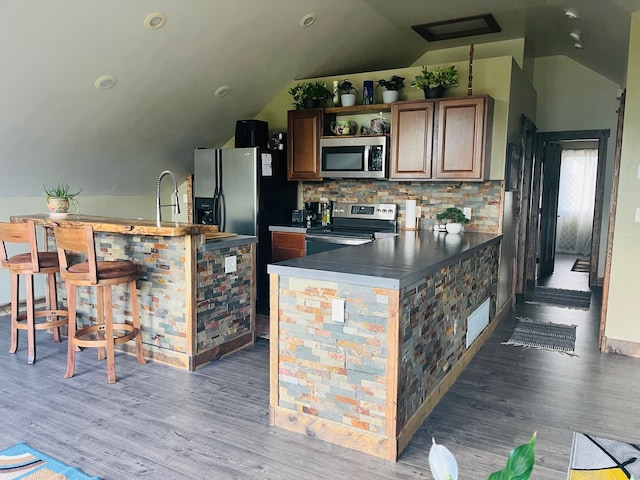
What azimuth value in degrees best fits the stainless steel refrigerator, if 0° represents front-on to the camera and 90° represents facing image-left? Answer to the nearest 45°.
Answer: approximately 45°

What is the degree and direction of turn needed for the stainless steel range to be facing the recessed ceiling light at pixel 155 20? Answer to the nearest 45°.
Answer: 0° — it already faces it

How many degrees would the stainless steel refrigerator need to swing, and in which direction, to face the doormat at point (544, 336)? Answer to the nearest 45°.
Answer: approximately 90° to its left

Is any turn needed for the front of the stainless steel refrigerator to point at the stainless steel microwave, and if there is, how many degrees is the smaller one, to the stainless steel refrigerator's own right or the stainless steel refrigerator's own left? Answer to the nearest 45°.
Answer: approximately 90° to the stainless steel refrigerator's own left

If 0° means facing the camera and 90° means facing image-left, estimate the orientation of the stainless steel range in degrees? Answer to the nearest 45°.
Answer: approximately 45°

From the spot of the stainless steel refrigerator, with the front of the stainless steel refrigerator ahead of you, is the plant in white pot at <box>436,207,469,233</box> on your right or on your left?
on your left

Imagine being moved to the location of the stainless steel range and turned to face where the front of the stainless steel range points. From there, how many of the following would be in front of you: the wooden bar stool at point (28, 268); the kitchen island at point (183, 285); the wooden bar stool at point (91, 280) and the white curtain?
3

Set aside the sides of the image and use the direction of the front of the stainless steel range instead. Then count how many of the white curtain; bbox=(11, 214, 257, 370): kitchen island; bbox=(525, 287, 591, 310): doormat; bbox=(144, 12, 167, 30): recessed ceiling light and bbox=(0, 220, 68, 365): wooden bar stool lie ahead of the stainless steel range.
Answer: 3

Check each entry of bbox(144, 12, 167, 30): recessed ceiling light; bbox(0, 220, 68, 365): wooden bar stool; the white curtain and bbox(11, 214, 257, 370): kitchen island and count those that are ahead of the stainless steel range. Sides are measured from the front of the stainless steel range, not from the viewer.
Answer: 3
